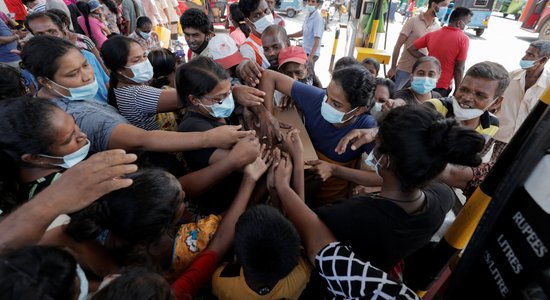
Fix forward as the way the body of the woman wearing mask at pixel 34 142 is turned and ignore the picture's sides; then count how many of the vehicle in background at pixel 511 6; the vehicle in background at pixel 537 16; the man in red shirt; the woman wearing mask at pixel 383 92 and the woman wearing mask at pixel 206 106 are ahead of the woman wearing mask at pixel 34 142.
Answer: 5

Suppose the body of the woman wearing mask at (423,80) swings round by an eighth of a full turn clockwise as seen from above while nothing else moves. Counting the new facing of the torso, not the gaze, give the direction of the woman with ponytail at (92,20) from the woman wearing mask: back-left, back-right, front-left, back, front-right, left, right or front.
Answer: front-right

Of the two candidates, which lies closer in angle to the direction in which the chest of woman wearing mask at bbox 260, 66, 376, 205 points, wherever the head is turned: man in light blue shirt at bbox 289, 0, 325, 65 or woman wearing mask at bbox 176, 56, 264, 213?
the woman wearing mask

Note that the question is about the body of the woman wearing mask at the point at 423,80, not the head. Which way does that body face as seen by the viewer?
toward the camera

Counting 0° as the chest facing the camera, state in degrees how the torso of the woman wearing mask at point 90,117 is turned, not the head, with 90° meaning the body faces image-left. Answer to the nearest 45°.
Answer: approximately 315°

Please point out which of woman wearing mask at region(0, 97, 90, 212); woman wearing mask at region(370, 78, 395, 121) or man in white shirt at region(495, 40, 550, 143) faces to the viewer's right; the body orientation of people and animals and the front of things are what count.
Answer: woman wearing mask at region(0, 97, 90, 212)

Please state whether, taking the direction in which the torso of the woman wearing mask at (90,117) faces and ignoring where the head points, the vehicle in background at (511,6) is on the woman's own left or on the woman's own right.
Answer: on the woman's own left

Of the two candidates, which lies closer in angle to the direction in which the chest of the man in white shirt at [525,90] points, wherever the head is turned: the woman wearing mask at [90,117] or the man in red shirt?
the woman wearing mask

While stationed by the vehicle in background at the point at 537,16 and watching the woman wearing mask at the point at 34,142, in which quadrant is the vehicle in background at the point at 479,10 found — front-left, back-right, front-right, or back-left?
front-right

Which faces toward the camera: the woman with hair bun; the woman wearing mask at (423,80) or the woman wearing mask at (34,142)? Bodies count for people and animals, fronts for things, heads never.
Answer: the woman wearing mask at (423,80)

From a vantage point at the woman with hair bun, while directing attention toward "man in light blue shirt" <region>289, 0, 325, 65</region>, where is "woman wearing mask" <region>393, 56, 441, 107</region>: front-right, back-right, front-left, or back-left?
front-right

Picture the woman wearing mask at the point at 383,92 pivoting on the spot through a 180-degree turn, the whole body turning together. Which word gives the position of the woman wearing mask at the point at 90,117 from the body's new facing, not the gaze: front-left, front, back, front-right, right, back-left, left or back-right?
back

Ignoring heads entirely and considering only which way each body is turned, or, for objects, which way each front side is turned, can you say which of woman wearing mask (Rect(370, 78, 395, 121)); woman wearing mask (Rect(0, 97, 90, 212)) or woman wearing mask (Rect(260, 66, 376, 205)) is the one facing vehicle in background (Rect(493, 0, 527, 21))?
woman wearing mask (Rect(0, 97, 90, 212))

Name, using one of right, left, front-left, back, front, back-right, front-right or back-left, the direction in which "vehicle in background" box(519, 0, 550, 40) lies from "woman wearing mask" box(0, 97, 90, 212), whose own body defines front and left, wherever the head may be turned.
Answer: front

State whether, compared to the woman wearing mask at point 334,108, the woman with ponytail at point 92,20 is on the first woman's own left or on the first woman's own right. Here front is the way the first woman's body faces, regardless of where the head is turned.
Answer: on the first woman's own right

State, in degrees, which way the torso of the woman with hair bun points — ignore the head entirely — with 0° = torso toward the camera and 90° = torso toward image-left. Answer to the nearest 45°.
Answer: approximately 135°

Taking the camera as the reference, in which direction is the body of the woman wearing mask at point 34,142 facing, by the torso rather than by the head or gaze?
to the viewer's right

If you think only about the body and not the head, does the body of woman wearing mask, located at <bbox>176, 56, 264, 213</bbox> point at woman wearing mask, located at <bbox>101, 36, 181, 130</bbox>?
no

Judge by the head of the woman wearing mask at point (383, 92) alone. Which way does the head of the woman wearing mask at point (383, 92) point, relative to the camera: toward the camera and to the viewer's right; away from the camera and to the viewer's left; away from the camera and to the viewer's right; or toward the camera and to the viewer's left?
toward the camera and to the viewer's left

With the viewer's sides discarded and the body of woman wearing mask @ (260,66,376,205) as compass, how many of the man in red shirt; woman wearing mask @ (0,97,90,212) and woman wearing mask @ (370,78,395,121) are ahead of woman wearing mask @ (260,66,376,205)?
1

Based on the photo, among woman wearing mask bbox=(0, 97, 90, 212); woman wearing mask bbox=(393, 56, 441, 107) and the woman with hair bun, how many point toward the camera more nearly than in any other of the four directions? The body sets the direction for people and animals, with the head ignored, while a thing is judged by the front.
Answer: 1
